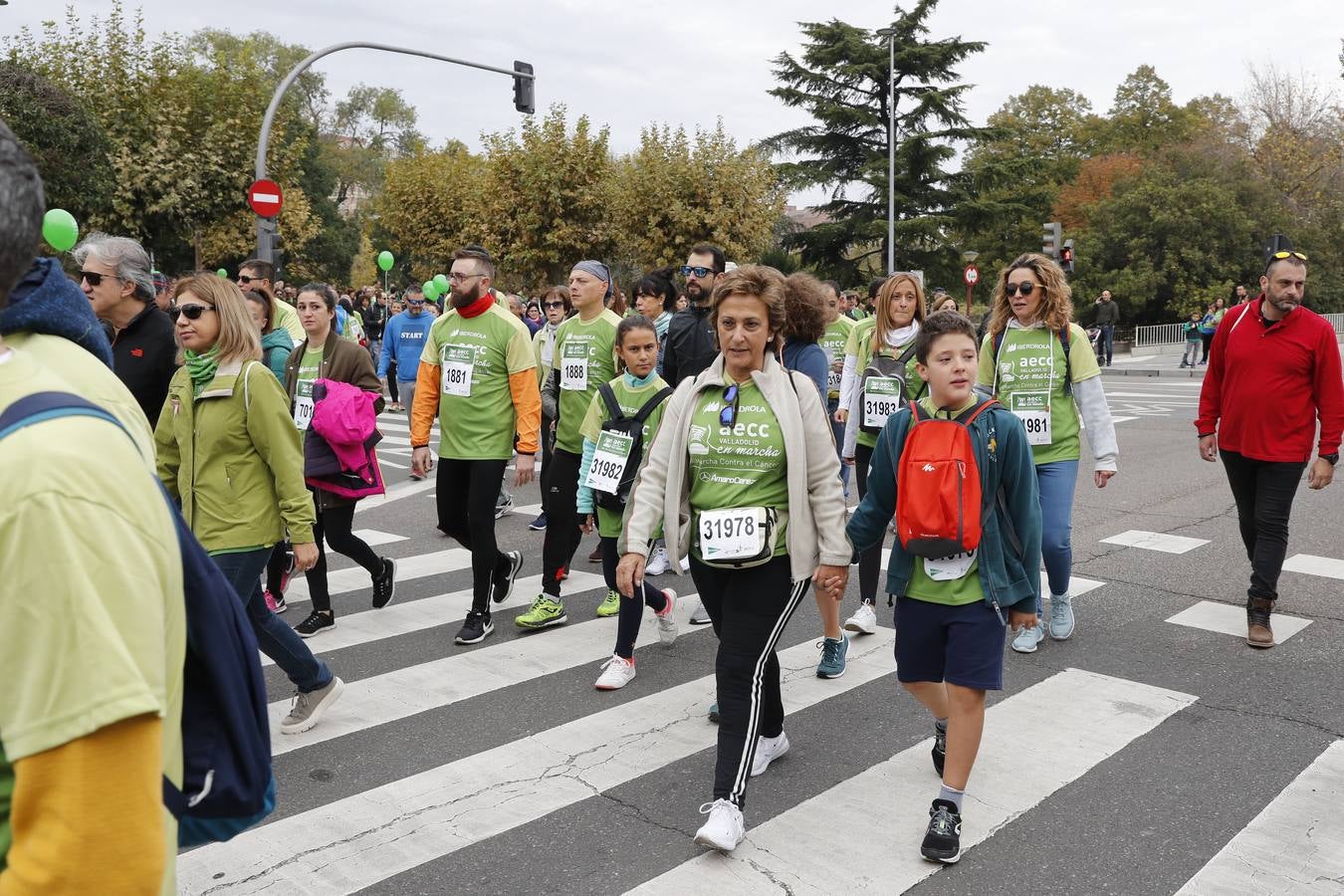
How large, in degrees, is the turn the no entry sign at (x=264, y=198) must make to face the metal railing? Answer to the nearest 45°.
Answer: approximately 135° to its left

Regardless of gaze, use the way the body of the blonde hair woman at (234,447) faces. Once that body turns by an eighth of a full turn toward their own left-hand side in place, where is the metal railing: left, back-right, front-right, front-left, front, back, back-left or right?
back-left

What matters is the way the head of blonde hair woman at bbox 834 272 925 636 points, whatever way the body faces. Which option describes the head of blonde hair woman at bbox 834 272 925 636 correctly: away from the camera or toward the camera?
toward the camera

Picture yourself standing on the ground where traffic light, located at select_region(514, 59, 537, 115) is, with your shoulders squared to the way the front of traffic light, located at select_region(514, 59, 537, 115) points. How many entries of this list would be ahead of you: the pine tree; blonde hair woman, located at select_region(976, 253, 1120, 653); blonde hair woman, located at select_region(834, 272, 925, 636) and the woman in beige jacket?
1

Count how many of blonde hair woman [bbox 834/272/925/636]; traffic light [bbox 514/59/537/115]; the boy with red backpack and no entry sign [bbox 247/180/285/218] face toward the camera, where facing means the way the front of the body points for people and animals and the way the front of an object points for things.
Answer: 3

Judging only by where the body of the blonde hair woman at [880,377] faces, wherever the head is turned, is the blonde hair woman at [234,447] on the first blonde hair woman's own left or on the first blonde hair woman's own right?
on the first blonde hair woman's own right

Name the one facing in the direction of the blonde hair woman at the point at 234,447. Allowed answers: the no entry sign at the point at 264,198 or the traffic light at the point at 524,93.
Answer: the no entry sign

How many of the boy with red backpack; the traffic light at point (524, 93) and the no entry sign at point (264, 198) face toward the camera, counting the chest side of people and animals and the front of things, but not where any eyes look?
2

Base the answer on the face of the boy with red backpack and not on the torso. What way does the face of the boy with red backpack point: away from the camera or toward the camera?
toward the camera

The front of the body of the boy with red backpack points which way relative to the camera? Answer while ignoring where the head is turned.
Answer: toward the camera

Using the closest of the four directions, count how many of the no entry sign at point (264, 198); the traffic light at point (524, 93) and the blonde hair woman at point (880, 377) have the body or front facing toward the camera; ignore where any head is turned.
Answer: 2

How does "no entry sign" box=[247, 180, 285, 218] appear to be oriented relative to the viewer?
toward the camera

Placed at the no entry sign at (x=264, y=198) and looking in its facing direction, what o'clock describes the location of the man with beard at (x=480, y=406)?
The man with beard is roughly at 12 o'clock from the no entry sign.

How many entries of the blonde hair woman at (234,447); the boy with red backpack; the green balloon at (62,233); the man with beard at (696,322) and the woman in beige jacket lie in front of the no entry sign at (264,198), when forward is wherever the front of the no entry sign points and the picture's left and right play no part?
5

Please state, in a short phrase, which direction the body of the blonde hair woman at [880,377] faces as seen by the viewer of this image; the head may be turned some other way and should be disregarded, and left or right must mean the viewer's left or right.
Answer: facing the viewer

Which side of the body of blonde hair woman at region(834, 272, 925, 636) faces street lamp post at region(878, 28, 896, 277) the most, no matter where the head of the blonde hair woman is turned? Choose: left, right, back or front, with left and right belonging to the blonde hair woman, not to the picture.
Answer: back
